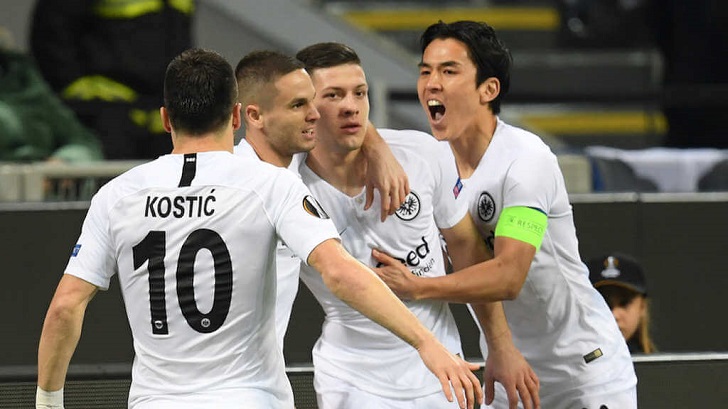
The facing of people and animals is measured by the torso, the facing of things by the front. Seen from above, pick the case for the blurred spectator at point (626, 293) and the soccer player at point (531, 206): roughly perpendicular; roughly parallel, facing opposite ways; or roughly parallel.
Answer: roughly parallel

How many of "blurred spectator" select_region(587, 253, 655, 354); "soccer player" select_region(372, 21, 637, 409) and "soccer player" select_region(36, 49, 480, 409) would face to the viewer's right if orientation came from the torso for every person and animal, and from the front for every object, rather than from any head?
0

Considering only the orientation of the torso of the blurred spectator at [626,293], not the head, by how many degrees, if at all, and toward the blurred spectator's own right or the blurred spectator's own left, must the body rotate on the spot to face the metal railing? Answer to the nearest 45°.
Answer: approximately 45° to the blurred spectator's own right

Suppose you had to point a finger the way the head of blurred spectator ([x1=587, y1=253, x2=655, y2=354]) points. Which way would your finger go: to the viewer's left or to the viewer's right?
to the viewer's left

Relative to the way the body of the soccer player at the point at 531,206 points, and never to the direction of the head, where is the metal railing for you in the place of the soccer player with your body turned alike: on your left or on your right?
on your right

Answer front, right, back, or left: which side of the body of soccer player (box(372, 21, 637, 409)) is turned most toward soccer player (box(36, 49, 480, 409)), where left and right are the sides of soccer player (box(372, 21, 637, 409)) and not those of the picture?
front

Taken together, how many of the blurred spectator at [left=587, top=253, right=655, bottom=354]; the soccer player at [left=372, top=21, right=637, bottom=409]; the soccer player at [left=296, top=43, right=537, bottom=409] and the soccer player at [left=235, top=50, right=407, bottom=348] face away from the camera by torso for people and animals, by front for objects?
0

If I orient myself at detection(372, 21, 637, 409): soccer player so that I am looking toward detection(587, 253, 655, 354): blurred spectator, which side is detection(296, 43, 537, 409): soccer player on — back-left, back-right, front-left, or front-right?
back-left

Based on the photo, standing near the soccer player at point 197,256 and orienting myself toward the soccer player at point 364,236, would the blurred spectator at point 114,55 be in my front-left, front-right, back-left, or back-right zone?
front-left

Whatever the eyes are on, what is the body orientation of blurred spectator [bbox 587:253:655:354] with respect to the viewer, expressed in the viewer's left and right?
facing the viewer and to the left of the viewer

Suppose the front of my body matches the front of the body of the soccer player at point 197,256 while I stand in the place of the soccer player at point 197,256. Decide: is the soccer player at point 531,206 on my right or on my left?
on my right

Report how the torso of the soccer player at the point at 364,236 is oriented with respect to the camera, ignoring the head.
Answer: toward the camera

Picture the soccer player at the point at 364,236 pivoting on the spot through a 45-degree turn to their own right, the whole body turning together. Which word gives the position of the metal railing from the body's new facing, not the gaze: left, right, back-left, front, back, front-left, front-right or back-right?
right

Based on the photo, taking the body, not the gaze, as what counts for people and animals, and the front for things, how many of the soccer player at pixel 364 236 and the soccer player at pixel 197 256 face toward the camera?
1

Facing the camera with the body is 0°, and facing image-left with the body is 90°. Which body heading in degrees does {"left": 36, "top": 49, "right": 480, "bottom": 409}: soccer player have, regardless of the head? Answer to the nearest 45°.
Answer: approximately 180°

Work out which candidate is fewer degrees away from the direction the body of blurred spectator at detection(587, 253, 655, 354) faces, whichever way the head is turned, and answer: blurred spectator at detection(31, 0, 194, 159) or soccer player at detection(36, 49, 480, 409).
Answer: the soccer player
